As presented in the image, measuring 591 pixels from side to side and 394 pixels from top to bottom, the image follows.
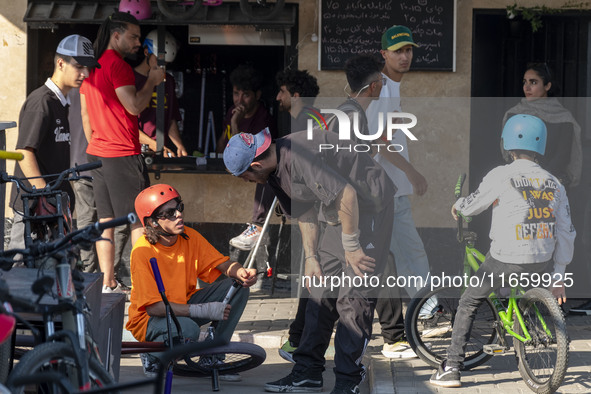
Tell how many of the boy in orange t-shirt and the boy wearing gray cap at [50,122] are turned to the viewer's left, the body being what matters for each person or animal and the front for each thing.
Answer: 0

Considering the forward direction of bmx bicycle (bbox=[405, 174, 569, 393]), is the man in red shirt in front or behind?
in front

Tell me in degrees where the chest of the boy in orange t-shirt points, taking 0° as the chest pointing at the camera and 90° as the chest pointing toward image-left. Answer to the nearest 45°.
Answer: approximately 315°

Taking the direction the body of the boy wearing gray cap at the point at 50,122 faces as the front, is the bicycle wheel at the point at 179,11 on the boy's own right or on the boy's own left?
on the boy's own left

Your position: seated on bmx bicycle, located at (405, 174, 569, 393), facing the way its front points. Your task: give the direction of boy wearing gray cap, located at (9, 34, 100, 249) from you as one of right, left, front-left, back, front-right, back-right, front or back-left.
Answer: front-left

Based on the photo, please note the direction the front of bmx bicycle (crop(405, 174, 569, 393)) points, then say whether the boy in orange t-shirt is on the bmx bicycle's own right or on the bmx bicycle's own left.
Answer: on the bmx bicycle's own left

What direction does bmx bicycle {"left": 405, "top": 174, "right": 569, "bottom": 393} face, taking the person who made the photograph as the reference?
facing away from the viewer and to the left of the viewer

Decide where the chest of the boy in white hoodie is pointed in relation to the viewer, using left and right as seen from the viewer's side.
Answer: facing away from the viewer and to the left of the viewer

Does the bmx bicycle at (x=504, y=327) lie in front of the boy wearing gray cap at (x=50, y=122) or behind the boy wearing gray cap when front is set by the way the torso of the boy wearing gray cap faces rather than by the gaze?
in front

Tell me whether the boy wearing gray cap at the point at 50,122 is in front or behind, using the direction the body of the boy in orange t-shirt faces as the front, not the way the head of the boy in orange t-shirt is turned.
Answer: behind

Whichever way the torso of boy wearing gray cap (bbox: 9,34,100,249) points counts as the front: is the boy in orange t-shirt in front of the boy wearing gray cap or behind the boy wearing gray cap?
in front

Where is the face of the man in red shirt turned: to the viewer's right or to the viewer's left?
to the viewer's right

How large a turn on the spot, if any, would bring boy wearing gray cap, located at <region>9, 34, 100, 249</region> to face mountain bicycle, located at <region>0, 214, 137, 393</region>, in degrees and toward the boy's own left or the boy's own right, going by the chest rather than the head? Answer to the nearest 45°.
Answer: approximately 45° to the boy's own right
